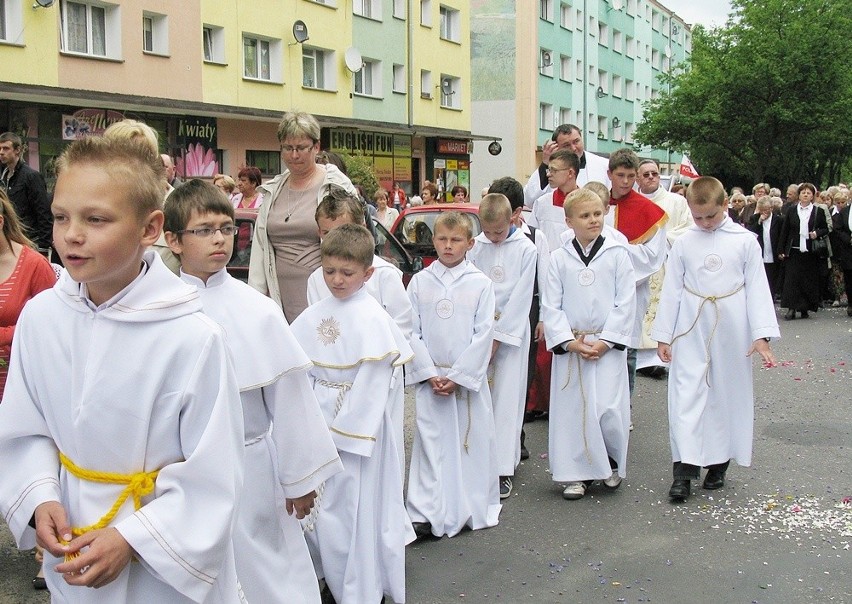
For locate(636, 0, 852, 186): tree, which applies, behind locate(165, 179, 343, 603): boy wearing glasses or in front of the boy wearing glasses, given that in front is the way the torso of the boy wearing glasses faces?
behind

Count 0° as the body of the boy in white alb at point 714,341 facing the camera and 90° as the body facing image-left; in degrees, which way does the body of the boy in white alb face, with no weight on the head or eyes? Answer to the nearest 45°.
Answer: approximately 0°

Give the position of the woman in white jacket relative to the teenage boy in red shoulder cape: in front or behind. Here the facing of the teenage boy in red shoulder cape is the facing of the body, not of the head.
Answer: in front

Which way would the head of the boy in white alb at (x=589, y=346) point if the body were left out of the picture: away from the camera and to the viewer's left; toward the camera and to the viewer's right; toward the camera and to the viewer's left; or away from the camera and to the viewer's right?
toward the camera and to the viewer's right

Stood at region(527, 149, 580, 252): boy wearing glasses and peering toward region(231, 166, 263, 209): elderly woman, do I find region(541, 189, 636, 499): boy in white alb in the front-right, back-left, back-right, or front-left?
back-left

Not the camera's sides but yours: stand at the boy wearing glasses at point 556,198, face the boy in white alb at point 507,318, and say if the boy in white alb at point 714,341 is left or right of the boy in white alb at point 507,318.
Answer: left

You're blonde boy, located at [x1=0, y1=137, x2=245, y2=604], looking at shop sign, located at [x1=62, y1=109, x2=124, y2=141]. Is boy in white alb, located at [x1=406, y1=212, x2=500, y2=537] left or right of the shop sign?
right

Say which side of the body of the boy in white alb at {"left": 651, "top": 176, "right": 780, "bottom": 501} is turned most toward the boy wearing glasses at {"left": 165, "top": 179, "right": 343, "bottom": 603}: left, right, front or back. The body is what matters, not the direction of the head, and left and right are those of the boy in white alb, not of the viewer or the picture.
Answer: front

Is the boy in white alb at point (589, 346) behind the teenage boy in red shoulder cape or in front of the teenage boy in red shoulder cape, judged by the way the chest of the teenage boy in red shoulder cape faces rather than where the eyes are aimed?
in front

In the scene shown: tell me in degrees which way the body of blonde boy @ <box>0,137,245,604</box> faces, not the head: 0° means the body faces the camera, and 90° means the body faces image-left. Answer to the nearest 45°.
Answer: approximately 45°

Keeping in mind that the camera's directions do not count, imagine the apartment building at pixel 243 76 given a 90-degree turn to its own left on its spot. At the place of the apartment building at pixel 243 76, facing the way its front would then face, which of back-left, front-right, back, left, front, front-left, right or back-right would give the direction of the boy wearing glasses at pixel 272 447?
back-right
